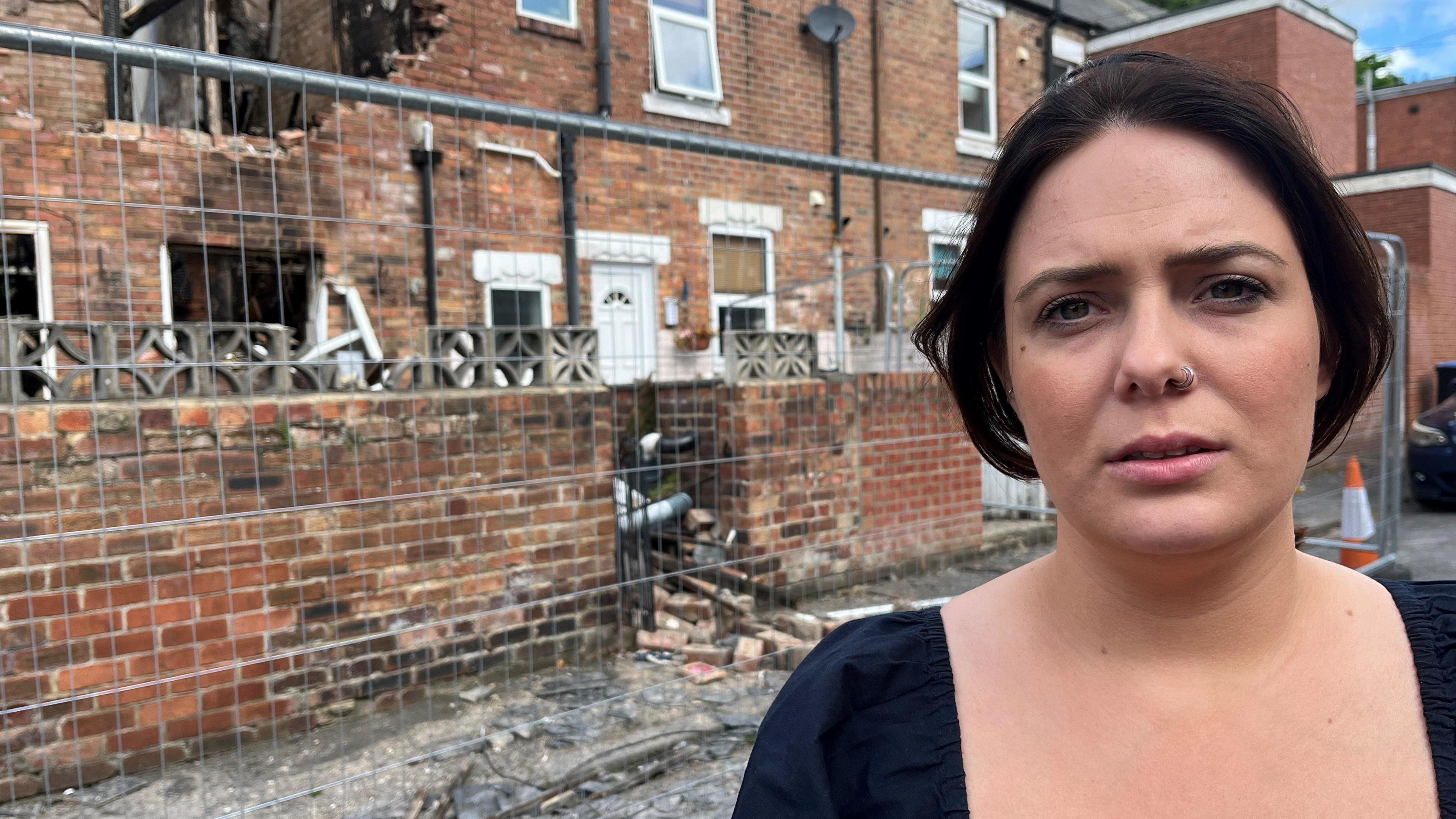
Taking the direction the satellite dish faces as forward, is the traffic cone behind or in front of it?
in front

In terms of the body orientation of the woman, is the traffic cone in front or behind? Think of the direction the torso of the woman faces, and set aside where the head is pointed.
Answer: behind

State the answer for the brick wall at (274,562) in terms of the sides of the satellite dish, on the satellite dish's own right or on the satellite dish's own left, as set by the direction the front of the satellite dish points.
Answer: on the satellite dish's own right

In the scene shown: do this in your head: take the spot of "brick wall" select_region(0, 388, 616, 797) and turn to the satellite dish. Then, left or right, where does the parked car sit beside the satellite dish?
right

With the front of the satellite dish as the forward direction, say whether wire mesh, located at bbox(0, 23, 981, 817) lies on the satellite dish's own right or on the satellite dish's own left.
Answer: on the satellite dish's own right

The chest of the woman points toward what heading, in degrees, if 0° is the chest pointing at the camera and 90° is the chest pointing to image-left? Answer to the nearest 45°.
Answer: approximately 0°

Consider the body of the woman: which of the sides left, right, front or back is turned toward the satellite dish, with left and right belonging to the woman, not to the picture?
back

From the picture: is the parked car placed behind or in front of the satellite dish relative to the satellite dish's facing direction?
in front

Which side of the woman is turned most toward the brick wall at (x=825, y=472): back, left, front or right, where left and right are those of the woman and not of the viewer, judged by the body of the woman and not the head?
back

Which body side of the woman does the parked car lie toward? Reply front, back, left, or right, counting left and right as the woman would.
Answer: back

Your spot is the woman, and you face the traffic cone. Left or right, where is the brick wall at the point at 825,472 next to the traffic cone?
left
